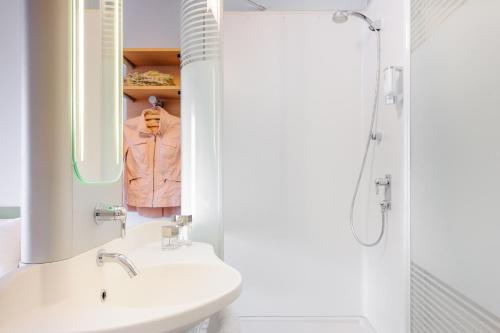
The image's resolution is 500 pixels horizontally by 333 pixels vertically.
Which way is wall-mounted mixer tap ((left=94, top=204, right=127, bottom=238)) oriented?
to the viewer's right

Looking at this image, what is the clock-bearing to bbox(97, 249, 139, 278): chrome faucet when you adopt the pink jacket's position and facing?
The chrome faucet is roughly at 12 o'clock from the pink jacket.

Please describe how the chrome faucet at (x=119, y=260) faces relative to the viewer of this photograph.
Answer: facing to the right of the viewer
